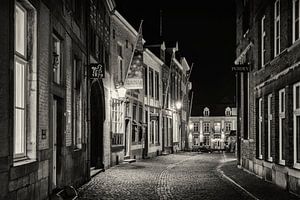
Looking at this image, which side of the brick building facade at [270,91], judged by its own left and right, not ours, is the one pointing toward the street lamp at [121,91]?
right

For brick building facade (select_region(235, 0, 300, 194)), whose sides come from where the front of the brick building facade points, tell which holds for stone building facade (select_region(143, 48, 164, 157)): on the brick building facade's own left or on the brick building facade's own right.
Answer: on the brick building facade's own right

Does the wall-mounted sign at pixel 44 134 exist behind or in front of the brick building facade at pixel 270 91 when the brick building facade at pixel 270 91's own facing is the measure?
in front

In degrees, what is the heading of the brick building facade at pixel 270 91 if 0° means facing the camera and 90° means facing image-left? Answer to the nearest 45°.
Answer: approximately 45°

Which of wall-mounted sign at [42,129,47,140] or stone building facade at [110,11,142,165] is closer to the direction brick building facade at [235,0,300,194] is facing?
the wall-mounted sign

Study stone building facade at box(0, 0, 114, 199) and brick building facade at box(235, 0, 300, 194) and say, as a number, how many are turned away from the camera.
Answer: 0

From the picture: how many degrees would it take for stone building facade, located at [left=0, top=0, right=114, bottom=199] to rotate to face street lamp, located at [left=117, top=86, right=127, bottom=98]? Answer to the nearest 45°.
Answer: approximately 135° to its left

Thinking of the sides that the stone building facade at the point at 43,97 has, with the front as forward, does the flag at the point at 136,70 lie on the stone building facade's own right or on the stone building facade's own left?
on the stone building facade's own left

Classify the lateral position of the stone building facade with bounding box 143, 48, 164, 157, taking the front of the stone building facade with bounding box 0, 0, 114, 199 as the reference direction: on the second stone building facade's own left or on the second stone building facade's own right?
on the second stone building facade's own left
